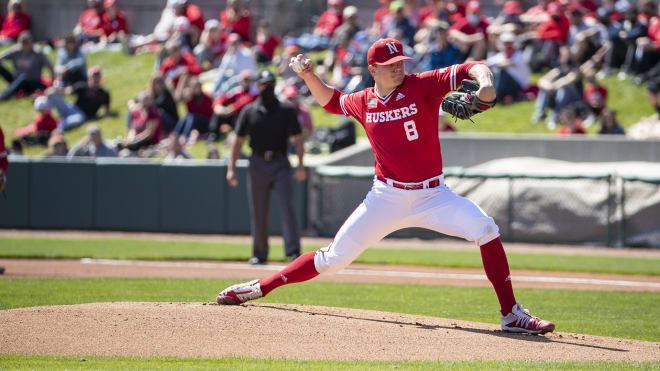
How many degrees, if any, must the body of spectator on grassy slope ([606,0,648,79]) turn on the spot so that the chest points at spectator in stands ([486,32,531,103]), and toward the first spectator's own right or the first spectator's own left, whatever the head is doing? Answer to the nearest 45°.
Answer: approximately 45° to the first spectator's own right

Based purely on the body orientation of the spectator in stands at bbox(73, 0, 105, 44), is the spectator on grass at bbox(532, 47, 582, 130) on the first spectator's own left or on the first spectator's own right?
on the first spectator's own left

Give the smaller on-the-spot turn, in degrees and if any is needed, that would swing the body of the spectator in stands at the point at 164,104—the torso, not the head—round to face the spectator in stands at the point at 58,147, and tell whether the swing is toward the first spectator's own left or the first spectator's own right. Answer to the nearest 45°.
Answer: approximately 45° to the first spectator's own right

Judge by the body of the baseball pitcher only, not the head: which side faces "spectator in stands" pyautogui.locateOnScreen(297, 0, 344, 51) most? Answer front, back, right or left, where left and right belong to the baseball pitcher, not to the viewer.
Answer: back

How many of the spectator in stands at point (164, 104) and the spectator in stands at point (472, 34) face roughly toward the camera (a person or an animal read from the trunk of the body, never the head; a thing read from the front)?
2

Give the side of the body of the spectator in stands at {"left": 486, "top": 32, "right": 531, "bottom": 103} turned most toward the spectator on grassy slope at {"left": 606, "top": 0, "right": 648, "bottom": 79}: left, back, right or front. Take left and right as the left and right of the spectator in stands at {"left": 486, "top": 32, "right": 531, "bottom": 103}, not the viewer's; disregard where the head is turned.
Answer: left

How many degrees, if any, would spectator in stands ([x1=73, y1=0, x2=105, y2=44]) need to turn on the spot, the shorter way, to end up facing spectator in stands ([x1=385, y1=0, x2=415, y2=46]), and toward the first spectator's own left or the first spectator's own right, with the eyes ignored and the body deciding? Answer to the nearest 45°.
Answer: approximately 90° to the first spectator's own left

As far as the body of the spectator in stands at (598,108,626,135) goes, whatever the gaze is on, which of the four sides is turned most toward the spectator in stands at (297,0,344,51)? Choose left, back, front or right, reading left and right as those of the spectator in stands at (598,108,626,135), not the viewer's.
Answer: right
